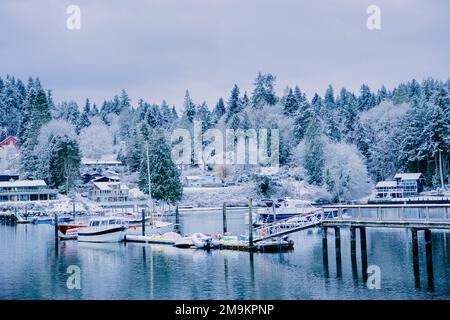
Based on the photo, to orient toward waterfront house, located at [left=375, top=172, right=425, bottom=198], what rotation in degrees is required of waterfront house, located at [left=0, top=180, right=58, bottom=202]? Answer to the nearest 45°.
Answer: approximately 45° to its left

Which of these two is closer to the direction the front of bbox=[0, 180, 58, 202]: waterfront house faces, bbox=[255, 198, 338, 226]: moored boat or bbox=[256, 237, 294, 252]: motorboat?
the motorboat

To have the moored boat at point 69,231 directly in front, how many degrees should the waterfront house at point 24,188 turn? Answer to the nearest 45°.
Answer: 0° — it already faces it

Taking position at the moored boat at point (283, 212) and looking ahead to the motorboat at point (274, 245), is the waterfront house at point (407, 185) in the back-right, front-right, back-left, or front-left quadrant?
back-left

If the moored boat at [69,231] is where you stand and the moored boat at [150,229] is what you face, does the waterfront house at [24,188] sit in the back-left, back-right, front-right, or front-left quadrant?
back-left

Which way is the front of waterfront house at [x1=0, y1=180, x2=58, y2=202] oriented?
toward the camera

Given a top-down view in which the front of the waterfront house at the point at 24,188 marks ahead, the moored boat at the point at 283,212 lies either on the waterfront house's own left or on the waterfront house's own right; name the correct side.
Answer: on the waterfront house's own left

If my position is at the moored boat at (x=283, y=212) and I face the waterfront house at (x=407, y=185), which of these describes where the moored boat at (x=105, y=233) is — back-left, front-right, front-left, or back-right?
back-left
